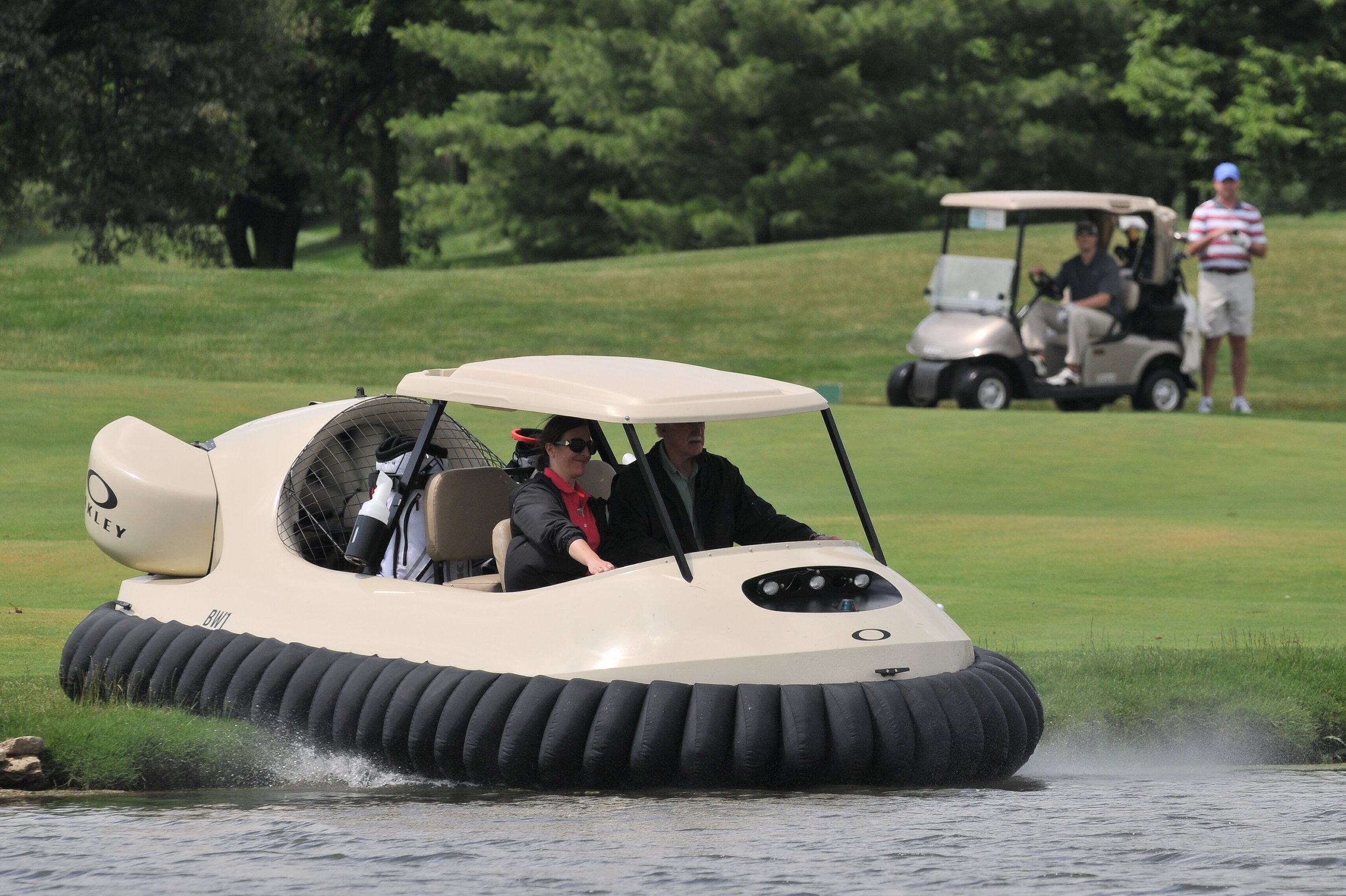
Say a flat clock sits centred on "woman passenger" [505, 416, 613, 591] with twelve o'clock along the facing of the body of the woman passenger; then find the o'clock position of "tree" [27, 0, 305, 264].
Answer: The tree is roughly at 7 o'clock from the woman passenger.

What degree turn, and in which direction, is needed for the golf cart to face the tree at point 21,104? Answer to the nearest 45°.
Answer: approximately 90° to its right

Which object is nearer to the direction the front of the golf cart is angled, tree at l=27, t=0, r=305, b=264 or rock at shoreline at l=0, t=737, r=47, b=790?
the rock at shoreline

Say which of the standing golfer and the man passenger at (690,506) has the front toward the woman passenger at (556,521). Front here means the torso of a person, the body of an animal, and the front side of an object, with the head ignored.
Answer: the standing golfer

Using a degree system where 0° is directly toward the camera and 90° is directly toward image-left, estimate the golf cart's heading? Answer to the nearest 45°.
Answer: approximately 45°

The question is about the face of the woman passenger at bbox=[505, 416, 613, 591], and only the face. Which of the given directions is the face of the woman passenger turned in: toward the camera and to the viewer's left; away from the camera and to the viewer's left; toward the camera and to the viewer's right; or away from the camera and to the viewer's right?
toward the camera and to the viewer's right

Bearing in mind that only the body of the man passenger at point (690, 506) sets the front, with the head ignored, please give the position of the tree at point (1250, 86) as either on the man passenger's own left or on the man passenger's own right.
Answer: on the man passenger's own left

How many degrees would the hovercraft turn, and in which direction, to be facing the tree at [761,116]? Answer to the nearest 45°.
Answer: approximately 135° to its left

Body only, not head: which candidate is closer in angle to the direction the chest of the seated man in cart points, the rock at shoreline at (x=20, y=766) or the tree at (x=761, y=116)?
the rock at shoreline

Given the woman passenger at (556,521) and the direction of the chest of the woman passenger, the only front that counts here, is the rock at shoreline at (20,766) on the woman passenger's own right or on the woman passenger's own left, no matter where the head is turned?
on the woman passenger's own right

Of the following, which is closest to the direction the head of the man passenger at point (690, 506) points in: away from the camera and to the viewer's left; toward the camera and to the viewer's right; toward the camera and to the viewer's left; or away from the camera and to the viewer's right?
toward the camera and to the viewer's right
